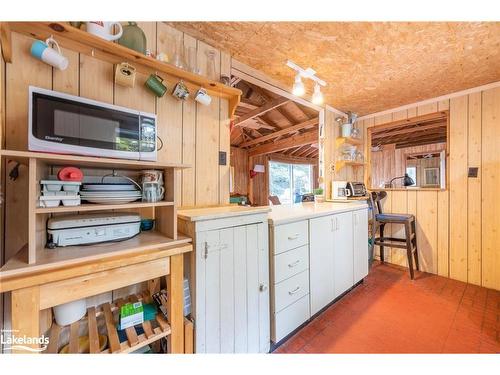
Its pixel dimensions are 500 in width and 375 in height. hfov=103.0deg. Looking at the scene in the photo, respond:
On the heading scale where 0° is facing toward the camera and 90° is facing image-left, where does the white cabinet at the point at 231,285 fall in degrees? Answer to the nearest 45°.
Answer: approximately 315°

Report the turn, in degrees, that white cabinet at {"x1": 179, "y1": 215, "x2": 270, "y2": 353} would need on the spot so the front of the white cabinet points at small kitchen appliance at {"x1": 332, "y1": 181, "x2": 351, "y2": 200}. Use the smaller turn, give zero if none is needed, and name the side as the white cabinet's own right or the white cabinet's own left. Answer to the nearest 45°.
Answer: approximately 90° to the white cabinet's own left

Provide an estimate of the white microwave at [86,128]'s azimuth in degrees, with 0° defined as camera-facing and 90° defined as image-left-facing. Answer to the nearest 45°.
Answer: approximately 315°

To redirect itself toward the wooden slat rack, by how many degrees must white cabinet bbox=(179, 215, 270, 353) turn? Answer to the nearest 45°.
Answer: approximately 135° to its right

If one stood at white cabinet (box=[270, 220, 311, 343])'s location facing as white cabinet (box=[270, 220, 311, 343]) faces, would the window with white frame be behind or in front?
behind

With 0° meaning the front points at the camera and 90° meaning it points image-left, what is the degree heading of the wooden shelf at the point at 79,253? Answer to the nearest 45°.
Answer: approximately 315°

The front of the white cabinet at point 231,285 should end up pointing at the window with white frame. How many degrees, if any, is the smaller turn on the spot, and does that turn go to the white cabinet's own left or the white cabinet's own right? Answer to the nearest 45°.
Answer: approximately 135° to the white cabinet's own left
